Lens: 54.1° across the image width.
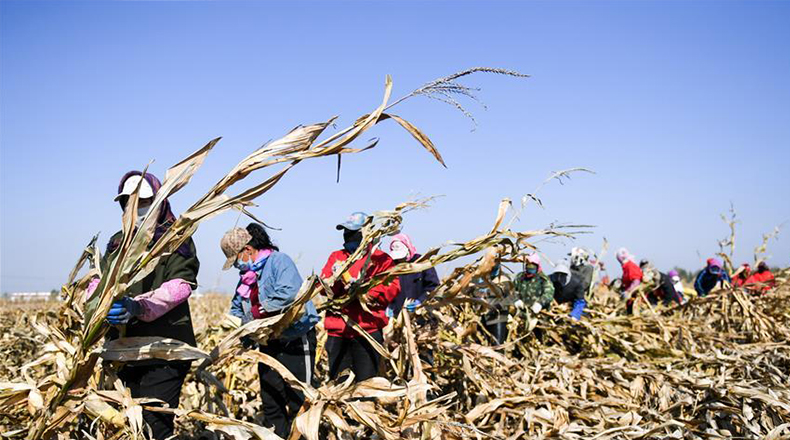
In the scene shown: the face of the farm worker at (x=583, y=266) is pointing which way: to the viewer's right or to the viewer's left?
to the viewer's left

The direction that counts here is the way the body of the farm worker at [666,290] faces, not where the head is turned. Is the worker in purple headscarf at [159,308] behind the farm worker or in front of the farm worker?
in front

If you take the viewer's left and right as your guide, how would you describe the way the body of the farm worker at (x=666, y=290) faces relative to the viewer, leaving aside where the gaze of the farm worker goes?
facing the viewer and to the left of the viewer

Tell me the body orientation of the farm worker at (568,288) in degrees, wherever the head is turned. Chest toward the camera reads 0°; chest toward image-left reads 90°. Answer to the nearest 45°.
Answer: approximately 45°

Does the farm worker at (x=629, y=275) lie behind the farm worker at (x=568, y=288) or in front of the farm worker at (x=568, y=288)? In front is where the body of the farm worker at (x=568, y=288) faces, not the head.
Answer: behind
